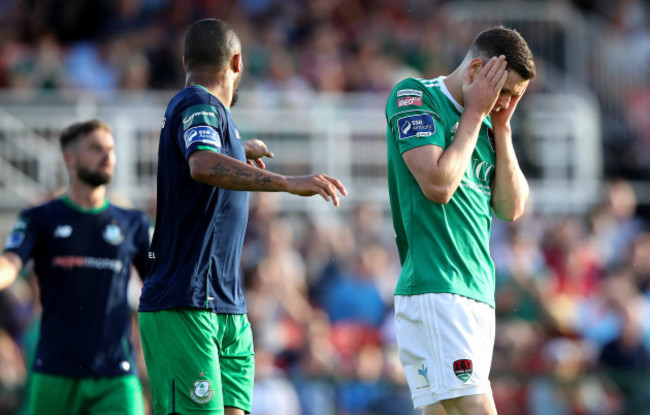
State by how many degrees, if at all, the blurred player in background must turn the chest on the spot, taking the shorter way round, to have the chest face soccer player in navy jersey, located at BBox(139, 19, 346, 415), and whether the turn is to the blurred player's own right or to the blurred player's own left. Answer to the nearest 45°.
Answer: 0° — they already face them

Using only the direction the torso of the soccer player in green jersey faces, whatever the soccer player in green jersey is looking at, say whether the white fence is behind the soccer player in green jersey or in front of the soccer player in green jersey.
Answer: behind

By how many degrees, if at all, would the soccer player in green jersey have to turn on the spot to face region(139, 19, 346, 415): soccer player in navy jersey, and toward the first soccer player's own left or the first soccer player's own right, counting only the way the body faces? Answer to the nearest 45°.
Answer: approximately 135° to the first soccer player's own right

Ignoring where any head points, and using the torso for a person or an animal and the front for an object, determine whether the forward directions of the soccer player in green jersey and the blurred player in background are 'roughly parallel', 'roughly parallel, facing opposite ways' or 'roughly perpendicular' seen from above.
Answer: roughly parallel

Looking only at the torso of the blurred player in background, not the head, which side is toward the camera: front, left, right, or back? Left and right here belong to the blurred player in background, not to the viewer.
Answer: front

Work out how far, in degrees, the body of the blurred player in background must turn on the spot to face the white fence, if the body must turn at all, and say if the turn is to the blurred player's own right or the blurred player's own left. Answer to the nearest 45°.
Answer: approximately 135° to the blurred player's own left

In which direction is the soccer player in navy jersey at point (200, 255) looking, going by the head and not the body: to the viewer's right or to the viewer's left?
to the viewer's right

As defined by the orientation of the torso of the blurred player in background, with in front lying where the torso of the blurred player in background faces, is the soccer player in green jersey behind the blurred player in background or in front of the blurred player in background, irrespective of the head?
in front
